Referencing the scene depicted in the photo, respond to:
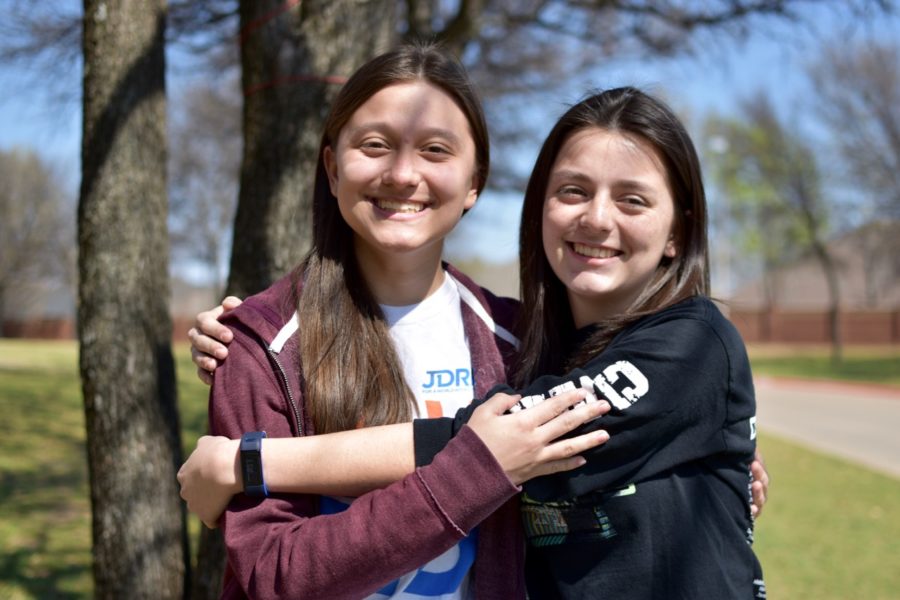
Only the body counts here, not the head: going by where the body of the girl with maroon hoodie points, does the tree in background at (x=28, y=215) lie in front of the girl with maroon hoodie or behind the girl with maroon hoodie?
behind

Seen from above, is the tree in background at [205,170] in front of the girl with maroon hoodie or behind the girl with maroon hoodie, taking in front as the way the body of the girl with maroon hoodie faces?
behind

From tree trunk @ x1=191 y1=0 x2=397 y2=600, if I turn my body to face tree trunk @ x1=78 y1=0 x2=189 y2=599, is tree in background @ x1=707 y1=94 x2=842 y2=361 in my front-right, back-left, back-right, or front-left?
back-right

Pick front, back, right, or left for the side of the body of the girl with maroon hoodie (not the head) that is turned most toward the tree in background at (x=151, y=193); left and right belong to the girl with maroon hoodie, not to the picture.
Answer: back

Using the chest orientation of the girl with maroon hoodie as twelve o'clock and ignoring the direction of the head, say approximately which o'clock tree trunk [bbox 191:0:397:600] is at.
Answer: The tree trunk is roughly at 7 o'clock from the girl with maroon hoodie.

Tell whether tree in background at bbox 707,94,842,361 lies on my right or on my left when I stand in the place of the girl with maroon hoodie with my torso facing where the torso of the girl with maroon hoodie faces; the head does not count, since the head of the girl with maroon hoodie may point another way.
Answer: on my left
